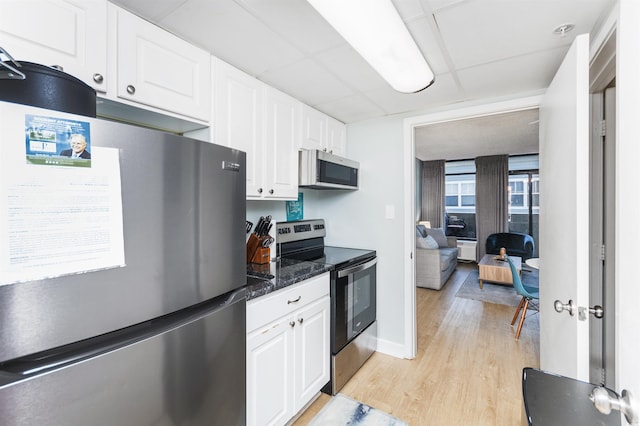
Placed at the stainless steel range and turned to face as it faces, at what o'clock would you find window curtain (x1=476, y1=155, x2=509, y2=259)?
The window curtain is roughly at 9 o'clock from the stainless steel range.

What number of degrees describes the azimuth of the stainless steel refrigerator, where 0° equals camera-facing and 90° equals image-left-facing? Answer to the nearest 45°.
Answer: approximately 315°

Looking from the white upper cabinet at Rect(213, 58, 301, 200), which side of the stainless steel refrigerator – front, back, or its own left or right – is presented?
left

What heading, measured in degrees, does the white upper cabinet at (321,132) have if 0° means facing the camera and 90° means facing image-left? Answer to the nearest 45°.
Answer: approximately 315°

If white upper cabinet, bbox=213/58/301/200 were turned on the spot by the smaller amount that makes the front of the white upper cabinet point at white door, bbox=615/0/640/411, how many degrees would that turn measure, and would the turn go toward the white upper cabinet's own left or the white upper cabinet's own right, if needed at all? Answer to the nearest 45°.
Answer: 0° — it already faces it

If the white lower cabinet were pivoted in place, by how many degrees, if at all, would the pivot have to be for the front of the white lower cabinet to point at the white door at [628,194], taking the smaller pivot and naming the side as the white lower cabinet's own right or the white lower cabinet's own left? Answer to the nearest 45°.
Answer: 0° — it already faces it

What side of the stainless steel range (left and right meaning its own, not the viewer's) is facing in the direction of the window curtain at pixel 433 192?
left

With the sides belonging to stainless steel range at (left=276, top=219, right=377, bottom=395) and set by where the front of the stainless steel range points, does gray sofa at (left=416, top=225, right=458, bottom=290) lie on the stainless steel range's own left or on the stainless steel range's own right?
on the stainless steel range's own left

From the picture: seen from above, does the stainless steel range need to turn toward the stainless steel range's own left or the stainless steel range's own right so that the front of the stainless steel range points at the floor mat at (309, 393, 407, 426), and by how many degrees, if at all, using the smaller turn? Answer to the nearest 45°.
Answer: approximately 45° to the stainless steel range's own right
